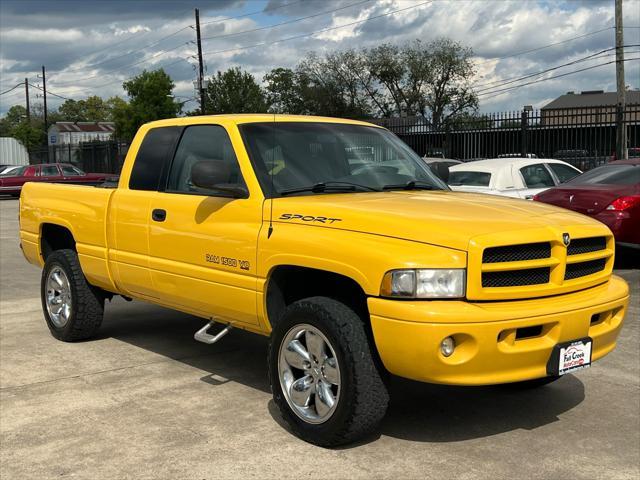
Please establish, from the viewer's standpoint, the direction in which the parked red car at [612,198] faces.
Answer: facing away from the viewer and to the right of the viewer

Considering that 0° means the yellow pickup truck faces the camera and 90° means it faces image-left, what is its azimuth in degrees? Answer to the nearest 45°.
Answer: approximately 315°

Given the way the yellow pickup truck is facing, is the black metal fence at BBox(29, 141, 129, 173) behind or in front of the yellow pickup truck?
behind

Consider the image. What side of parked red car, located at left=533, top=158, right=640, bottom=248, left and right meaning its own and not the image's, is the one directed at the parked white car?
left

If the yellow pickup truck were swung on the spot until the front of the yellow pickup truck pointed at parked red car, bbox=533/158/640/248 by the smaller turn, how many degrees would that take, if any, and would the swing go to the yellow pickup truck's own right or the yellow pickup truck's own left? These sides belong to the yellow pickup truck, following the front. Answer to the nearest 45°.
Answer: approximately 90° to the yellow pickup truck's own left

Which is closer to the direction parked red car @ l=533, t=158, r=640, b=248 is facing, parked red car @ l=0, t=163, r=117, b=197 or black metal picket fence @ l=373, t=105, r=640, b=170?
the black metal picket fence

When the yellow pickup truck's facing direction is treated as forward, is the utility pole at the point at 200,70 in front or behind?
behind

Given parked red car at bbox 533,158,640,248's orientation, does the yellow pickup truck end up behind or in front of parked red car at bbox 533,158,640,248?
behind

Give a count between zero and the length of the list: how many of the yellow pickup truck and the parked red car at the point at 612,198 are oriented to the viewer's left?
0

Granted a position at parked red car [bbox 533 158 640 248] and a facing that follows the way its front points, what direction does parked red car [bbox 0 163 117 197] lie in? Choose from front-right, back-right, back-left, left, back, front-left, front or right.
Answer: left
